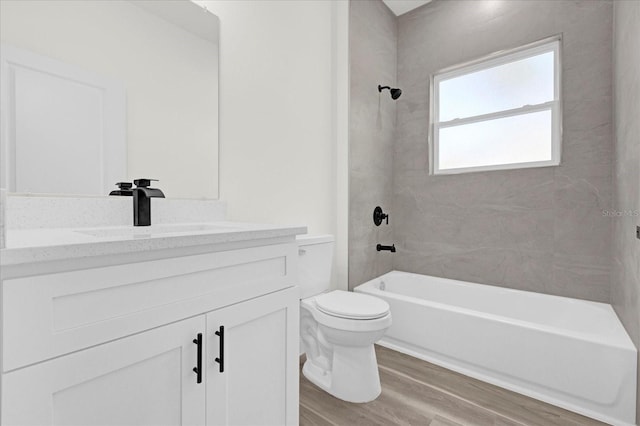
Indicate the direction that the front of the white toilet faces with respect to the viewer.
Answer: facing the viewer and to the right of the viewer

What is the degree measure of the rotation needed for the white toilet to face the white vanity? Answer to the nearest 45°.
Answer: approximately 90° to its right

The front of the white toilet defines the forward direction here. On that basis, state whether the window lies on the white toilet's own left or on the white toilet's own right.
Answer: on the white toilet's own left

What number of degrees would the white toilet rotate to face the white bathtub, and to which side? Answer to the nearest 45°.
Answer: approximately 45° to its left

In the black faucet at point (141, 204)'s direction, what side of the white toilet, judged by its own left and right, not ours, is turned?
right
